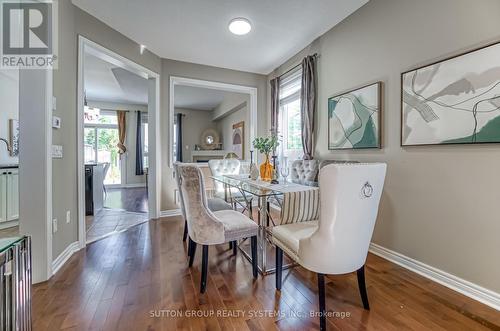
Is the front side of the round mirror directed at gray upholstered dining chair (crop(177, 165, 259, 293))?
yes

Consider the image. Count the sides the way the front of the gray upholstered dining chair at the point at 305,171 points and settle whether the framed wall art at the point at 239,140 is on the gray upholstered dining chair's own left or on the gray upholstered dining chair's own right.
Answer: on the gray upholstered dining chair's own right

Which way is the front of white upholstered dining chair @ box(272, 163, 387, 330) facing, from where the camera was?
facing away from the viewer and to the left of the viewer

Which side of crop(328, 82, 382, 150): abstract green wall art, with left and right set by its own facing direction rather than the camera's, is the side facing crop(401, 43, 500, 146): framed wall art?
left

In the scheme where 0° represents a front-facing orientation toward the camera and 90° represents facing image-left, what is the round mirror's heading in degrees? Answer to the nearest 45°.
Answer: approximately 0°

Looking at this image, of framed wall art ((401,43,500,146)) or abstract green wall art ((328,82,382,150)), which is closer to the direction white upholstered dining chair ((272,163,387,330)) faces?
the abstract green wall art

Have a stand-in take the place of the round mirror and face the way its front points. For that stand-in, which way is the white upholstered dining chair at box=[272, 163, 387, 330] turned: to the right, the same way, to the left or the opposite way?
the opposite way

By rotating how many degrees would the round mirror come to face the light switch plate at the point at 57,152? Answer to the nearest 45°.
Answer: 0° — it already faces it

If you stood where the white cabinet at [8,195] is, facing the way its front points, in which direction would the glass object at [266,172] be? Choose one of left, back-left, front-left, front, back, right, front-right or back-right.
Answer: front-left

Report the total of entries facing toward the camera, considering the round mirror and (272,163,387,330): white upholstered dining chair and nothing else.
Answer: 1

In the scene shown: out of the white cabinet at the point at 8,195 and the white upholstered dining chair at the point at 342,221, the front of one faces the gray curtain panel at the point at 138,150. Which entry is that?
the white upholstered dining chair

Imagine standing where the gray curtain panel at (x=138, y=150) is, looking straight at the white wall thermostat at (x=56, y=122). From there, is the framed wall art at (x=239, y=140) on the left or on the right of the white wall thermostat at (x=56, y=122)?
left
